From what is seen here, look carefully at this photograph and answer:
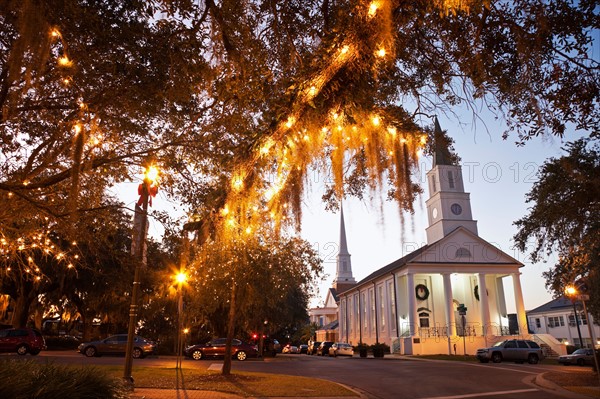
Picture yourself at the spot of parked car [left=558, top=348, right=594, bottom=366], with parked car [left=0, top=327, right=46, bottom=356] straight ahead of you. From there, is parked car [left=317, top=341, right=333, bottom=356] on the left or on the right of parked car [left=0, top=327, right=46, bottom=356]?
right

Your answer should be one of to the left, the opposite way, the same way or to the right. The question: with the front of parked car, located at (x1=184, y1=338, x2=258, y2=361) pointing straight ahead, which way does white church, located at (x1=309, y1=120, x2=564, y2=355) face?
to the left

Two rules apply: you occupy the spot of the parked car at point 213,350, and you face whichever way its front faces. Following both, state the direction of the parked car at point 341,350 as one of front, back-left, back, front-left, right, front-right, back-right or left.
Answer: back-right

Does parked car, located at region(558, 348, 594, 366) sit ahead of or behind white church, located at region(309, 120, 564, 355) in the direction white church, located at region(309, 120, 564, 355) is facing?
ahead

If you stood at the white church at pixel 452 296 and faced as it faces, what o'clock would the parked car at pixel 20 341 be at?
The parked car is roughly at 3 o'clock from the white church.

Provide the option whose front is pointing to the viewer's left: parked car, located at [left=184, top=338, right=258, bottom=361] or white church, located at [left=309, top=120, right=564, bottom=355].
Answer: the parked car

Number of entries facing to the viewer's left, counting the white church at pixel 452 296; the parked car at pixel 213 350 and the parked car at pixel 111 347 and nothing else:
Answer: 2

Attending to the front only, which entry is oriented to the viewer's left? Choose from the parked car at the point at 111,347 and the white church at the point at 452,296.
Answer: the parked car

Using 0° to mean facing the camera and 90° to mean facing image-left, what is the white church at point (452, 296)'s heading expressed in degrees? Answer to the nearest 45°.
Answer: approximately 315°

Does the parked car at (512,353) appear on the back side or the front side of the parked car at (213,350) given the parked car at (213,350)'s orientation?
on the back side

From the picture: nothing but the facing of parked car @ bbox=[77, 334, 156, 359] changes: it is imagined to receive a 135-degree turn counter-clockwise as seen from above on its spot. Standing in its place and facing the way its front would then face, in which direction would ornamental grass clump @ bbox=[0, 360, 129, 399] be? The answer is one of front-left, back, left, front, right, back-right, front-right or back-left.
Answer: front-right

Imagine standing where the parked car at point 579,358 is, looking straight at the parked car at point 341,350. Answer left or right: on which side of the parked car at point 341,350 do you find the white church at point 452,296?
right

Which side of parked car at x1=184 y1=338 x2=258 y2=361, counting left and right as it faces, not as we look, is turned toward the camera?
left

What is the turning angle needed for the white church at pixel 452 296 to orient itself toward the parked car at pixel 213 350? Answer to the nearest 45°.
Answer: approximately 90° to its right

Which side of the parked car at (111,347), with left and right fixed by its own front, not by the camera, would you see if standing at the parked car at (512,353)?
back

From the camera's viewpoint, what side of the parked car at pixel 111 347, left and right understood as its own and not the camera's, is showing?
left

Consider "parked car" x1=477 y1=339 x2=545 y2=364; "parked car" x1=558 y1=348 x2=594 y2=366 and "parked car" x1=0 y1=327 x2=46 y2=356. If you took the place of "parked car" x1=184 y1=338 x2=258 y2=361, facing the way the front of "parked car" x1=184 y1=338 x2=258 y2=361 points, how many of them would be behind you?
2

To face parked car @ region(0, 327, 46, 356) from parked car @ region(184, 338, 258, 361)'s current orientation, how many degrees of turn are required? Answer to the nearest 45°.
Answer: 0° — it already faces it

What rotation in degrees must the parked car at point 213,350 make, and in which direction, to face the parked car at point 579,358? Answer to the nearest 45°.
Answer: approximately 180°
